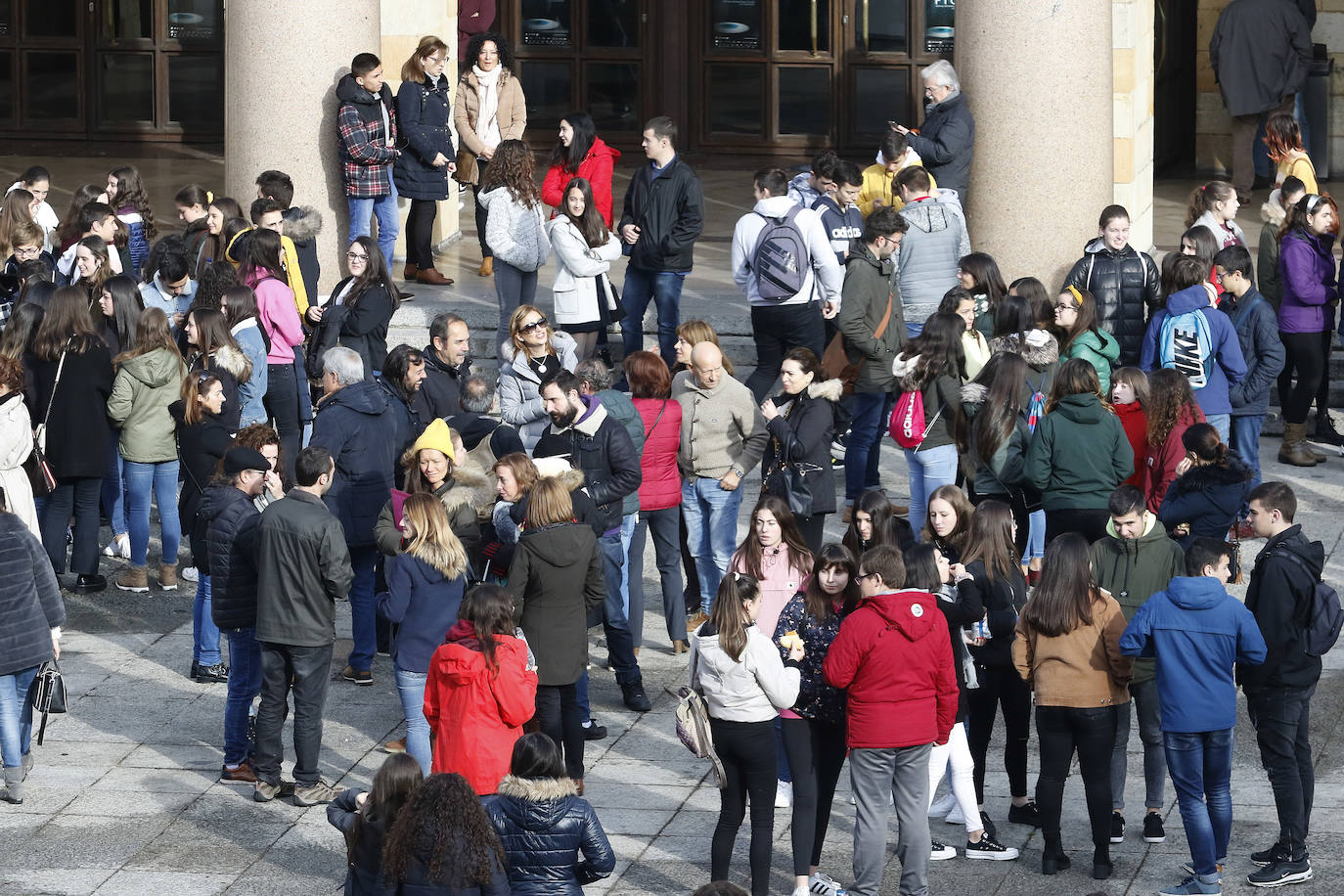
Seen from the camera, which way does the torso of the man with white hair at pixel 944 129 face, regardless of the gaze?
to the viewer's left

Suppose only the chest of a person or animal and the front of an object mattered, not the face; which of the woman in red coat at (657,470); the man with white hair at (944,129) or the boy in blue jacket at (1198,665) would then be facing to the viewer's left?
the man with white hair

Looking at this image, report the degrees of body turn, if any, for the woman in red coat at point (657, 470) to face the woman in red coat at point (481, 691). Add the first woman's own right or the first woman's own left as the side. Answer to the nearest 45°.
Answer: approximately 180°

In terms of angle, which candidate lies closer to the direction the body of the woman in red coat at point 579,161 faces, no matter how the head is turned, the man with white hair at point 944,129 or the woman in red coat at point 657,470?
the woman in red coat

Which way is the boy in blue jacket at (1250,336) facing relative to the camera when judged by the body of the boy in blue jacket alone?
to the viewer's left

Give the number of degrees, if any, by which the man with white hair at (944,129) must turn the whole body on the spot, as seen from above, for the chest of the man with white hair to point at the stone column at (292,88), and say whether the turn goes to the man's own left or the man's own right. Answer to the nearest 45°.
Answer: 0° — they already face it

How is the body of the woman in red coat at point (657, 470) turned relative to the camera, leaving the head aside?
away from the camera

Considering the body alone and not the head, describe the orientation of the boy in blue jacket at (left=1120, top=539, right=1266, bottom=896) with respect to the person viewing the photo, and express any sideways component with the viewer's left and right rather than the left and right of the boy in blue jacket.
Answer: facing away from the viewer

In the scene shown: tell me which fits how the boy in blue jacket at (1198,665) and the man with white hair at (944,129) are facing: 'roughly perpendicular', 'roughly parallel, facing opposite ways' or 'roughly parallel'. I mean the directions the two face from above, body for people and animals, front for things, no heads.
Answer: roughly perpendicular

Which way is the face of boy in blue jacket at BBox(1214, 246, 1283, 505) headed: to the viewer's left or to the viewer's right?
to the viewer's left
